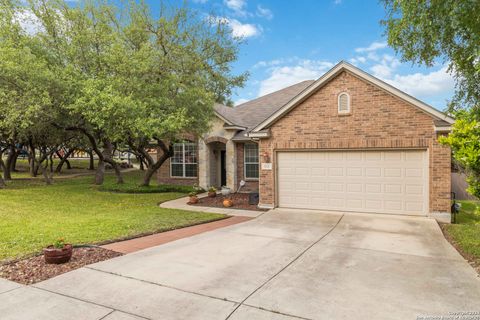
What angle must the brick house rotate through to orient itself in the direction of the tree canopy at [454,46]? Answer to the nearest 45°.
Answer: approximately 45° to its left

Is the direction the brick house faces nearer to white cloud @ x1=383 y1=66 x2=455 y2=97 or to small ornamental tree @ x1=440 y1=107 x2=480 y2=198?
the small ornamental tree

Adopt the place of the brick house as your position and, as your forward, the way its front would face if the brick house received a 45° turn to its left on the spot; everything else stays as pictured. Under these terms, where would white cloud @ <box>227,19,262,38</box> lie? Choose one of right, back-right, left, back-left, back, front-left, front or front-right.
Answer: back

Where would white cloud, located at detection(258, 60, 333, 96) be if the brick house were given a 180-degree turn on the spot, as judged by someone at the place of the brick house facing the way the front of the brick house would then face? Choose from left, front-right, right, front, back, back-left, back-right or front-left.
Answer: front

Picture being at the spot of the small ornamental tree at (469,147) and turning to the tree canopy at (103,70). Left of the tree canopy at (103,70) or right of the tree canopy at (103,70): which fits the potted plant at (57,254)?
left

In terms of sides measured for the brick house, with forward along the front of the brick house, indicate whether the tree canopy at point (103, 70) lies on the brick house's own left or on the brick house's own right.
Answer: on the brick house's own right

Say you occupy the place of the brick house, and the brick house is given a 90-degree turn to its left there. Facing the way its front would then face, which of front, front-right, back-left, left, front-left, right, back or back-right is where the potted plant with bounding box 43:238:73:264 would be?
back-right

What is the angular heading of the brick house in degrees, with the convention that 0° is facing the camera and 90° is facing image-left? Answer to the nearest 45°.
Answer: approximately 0°
